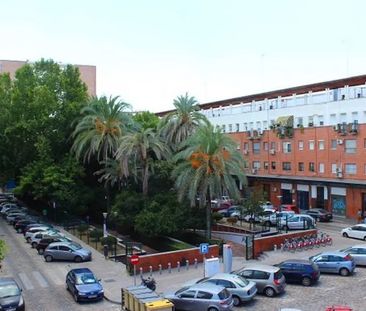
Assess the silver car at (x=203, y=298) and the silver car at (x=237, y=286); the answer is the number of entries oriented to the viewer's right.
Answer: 0

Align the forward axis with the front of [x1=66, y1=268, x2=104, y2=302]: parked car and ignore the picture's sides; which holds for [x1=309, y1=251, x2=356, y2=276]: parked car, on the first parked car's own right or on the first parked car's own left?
on the first parked car's own left

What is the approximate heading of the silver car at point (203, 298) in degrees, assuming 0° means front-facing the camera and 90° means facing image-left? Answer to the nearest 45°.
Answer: approximately 135°

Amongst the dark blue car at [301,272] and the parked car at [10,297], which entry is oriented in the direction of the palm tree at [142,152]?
the dark blue car

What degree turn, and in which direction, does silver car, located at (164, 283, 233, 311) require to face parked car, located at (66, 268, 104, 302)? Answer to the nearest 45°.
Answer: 0° — it already faces it

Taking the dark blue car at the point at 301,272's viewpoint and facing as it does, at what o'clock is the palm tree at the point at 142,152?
The palm tree is roughly at 12 o'clock from the dark blue car.

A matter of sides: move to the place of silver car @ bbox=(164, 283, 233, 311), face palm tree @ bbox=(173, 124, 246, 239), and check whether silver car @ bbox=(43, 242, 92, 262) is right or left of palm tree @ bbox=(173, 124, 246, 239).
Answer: left

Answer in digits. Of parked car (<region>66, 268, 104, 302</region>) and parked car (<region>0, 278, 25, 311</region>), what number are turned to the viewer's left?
0
